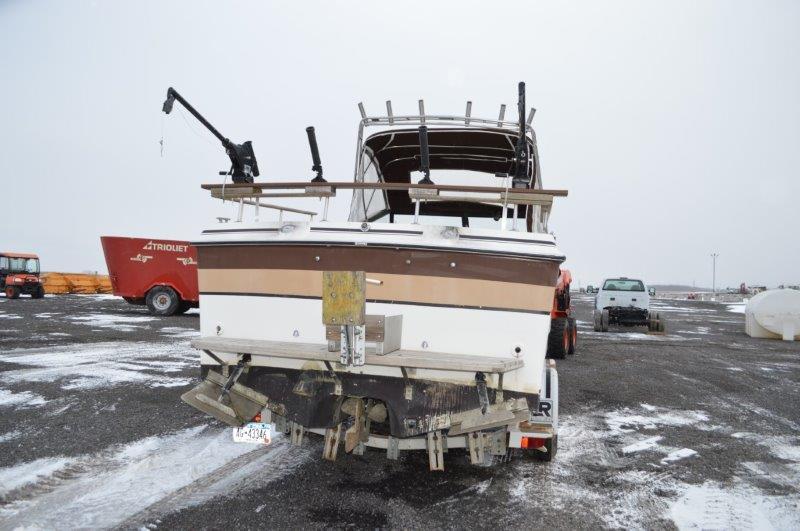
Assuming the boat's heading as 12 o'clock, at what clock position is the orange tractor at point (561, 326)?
The orange tractor is roughly at 1 o'clock from the boat.

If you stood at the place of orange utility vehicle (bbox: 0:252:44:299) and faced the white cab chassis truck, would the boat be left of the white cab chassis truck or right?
right

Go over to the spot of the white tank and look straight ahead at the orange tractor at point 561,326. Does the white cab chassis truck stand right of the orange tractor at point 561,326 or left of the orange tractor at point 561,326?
right

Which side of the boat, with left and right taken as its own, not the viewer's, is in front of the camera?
back

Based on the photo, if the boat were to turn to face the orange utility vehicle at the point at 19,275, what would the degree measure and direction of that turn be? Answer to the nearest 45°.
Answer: approximately 45° to its left

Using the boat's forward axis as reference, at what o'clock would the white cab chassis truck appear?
The white cab chassis truck is roughly at 1 o'clock from the boat.
